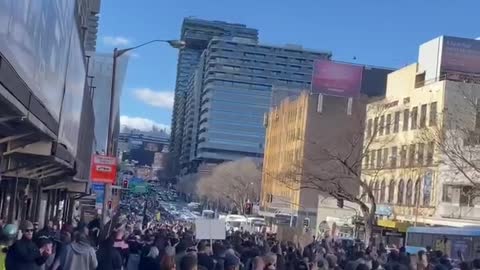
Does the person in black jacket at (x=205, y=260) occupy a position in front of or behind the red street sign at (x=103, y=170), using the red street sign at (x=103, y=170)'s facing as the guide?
in front

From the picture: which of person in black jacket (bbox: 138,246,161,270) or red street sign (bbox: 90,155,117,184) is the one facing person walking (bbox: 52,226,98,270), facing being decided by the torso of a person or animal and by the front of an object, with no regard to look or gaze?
the red street sign

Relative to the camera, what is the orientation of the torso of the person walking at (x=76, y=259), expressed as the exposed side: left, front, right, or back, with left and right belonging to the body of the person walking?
back

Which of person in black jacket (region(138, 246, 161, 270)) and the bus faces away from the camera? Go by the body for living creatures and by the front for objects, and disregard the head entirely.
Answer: the person in black jacket

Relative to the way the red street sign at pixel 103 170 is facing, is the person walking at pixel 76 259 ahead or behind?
ahead

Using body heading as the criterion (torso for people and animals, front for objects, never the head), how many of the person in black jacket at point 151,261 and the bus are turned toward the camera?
0

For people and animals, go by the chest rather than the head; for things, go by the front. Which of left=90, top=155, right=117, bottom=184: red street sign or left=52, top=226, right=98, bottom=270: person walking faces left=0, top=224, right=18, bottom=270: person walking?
the red street sign

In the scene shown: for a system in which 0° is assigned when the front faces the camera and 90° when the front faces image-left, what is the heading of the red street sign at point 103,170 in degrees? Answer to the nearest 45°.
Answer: approximately 0°

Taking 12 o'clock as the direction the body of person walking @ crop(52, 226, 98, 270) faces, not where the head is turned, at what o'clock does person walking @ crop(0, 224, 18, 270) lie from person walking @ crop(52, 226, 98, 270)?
person walking @ crop(0, 224, 18, 270) is roughly at 9 o'clock from person walking @ crop(52, 226, 98, 270).

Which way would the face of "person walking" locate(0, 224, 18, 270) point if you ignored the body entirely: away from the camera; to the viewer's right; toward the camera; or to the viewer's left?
away from the camera

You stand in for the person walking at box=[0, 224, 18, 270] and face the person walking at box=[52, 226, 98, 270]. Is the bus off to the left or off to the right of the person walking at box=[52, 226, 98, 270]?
left

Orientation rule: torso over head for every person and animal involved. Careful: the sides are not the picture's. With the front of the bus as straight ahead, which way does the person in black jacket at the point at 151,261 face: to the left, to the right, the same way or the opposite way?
to the right

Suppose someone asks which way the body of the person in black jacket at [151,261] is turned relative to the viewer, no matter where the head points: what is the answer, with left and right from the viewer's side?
facing away from the viewer

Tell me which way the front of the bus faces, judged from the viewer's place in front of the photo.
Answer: facing to the left of the viewer

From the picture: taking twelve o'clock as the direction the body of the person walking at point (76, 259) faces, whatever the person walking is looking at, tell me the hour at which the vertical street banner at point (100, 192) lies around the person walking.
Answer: The vertical street banner is roughly at 12 o'clock from the person walking.
